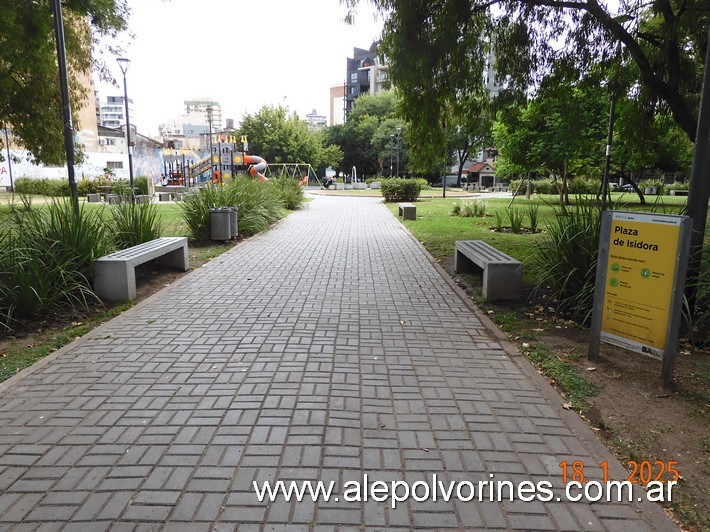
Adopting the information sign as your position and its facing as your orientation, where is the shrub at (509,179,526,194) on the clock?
The shrub is roughly at 4 o'clock from the information sign.

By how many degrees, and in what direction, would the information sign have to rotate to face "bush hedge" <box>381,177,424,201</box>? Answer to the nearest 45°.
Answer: approximately 90° to its right

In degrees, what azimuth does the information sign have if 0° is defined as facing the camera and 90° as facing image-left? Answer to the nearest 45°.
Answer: approximately 45°

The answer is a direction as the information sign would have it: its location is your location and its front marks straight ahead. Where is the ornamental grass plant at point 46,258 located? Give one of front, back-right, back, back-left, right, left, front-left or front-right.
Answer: front-right

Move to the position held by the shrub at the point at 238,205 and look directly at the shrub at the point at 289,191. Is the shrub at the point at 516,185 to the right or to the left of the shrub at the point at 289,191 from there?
right

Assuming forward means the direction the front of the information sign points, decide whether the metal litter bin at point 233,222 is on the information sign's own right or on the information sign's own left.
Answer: on the information sign's own right

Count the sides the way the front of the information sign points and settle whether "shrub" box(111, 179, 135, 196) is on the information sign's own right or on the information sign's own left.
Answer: on the information sign's own right

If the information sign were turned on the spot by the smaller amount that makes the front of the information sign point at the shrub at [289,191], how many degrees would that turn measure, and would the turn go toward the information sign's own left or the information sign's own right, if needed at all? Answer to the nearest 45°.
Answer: approximately 90° to the information sign's own right

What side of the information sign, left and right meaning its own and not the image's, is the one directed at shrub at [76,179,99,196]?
right

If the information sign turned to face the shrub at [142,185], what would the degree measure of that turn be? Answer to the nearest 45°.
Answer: approximately 90° to its right
